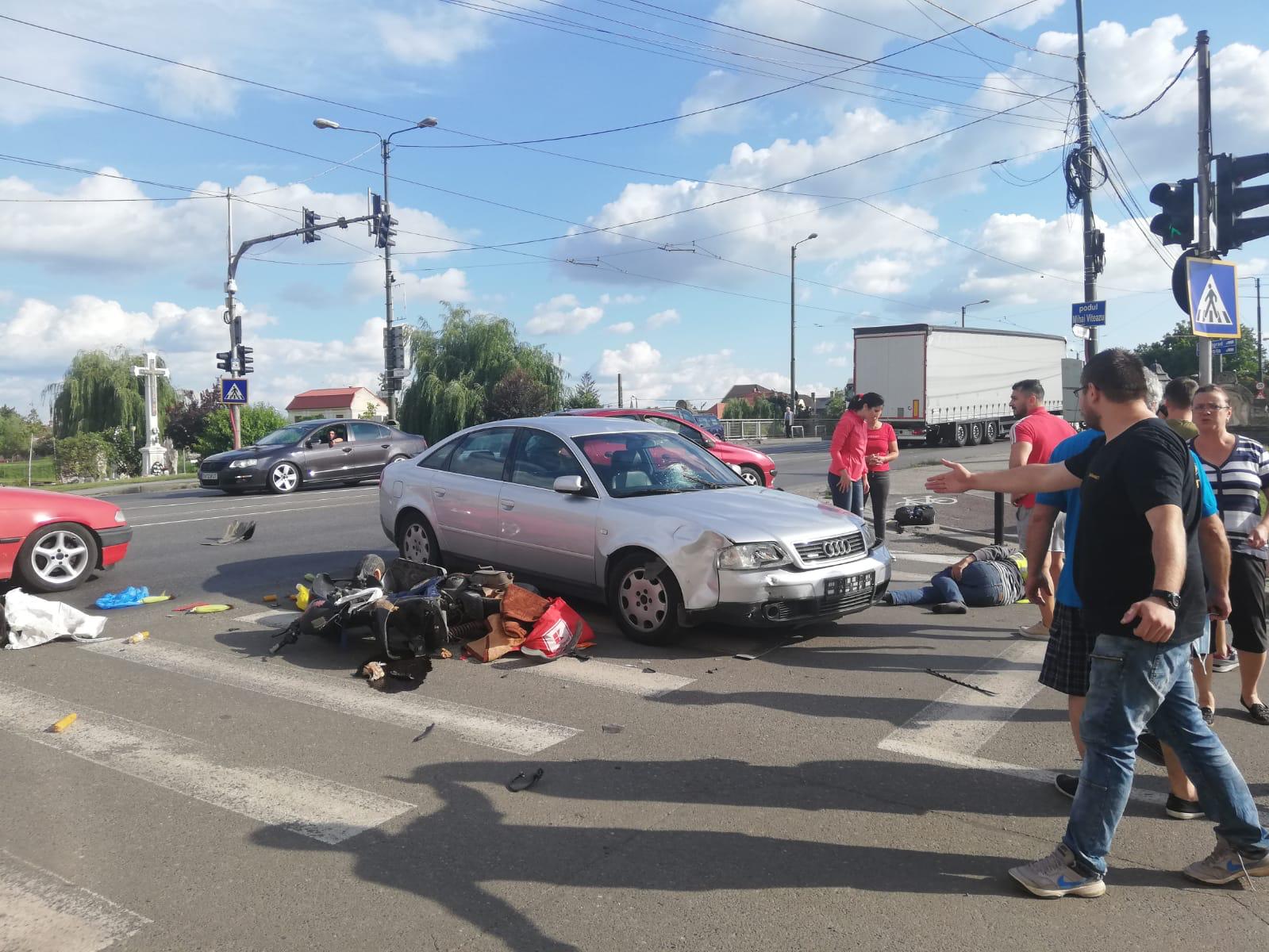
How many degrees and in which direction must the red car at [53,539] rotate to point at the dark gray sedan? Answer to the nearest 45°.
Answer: approximately 90° to its left

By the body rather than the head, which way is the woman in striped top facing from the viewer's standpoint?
toward the camera

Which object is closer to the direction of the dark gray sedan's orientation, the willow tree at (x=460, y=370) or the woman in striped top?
the woman in striped top

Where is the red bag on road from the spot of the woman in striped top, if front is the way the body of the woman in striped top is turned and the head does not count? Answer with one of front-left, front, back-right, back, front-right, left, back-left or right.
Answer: right

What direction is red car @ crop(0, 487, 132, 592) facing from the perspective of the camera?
to the viewer's right

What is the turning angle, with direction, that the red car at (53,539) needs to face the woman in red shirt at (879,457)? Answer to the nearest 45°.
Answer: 0° — it already faces them

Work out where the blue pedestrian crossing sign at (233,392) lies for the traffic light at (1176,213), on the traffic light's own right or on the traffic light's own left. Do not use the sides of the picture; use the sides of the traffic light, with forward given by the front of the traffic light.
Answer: on the traffic light's own right

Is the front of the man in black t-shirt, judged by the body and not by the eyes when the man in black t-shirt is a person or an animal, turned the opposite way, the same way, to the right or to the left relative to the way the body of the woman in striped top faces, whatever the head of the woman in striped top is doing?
to the right

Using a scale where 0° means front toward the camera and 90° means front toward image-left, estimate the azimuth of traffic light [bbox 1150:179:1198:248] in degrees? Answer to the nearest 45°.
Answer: approximately 45°

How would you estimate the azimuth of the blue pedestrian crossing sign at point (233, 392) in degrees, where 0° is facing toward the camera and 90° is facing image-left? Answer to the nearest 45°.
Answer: approximately 0°

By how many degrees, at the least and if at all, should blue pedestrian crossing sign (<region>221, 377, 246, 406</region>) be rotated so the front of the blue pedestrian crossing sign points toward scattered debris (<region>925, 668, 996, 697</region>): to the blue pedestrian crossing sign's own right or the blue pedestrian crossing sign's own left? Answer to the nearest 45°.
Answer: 0° — it already faces it

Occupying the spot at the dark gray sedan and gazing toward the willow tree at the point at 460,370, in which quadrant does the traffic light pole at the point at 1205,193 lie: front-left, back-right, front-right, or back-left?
back-right

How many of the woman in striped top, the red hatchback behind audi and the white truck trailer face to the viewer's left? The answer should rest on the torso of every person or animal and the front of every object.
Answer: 0

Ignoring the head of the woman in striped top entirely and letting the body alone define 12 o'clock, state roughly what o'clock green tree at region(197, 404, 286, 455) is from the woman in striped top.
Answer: The green tree is roughly at 4 o'clock from the woman in striped top.

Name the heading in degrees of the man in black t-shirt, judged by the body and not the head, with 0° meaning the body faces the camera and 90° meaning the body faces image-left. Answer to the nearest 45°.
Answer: approximately 90°
